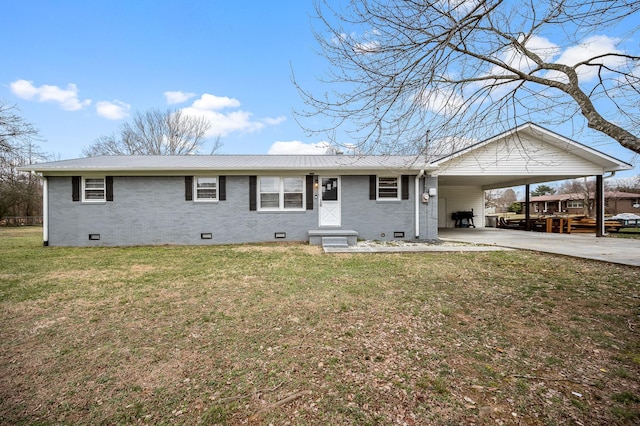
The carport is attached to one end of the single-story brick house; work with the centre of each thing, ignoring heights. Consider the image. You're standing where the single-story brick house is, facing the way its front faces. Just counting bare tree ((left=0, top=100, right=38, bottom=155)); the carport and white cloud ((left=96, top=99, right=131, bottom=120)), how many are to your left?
1

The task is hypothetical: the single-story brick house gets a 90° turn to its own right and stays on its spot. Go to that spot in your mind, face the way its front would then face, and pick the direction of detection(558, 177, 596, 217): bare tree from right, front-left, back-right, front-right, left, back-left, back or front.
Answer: back-right

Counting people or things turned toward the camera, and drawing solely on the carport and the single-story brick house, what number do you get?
2

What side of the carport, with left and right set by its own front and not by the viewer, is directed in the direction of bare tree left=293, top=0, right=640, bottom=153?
front

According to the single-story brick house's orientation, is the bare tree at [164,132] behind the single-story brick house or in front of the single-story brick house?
behind

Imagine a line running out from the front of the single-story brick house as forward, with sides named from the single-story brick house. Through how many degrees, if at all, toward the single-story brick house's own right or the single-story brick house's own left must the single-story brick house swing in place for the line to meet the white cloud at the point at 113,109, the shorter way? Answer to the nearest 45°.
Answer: approximately 135° to the single-story brick house's own right

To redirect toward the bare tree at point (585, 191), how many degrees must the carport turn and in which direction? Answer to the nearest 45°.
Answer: approximately 180°

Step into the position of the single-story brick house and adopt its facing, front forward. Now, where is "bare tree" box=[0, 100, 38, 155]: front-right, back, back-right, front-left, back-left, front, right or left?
right

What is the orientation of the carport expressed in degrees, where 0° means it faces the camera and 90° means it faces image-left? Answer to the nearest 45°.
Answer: approximately 0°

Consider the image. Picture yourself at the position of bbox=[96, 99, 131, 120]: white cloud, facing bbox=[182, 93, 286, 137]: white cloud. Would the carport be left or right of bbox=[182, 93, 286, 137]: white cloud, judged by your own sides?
right
